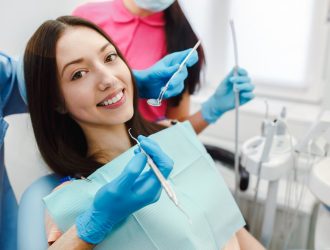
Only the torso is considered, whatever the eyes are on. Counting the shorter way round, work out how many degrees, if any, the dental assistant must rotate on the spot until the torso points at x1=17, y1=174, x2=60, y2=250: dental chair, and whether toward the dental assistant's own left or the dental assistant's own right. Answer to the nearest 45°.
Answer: approximately 45° to the dental assistant's own right

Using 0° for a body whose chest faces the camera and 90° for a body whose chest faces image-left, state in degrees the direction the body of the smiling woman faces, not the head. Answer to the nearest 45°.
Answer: approximately 315°

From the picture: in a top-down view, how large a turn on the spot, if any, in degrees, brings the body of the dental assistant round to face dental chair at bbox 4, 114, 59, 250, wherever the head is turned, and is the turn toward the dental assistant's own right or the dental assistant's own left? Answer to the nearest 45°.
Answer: approximately 45° to the dental assistant's own right

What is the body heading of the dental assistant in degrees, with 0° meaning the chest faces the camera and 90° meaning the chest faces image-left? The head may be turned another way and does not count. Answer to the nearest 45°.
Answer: approximately 0°
